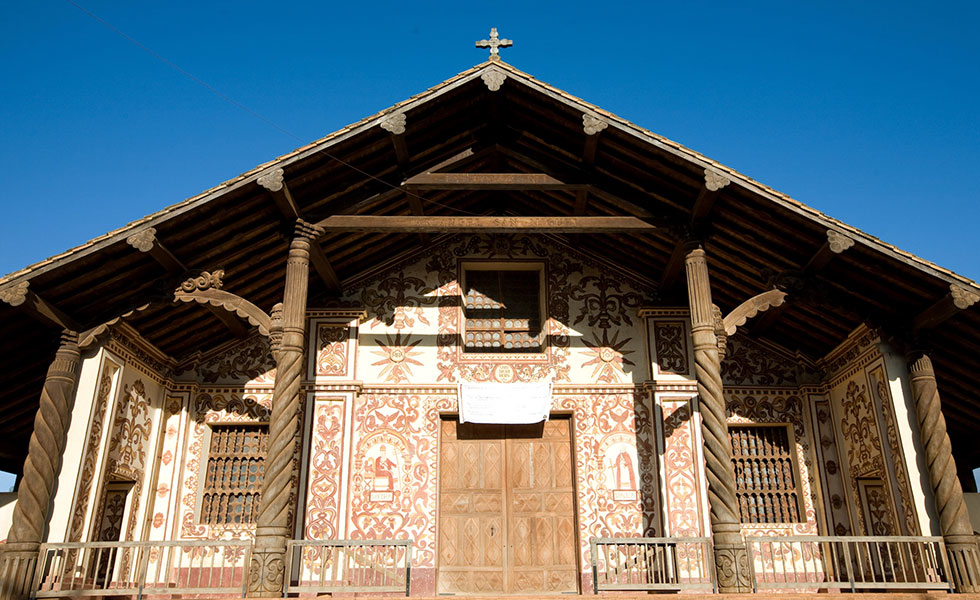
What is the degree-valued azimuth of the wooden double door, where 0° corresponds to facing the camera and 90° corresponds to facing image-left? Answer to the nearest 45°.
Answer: approximately 0°

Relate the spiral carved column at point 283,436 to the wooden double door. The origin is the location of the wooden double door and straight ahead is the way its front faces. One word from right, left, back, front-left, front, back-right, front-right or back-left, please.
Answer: front-right

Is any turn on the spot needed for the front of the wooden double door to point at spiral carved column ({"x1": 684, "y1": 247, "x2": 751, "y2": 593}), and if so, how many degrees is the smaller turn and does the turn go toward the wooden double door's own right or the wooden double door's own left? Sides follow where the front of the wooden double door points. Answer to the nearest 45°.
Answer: approximately 45° to the wooden double door's own left

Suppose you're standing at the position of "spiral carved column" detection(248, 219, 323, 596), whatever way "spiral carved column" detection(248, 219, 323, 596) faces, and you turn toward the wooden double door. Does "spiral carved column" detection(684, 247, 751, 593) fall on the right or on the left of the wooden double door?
right

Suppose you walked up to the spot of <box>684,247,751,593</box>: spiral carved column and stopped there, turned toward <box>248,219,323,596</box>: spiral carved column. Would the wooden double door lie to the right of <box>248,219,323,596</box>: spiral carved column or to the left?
right
